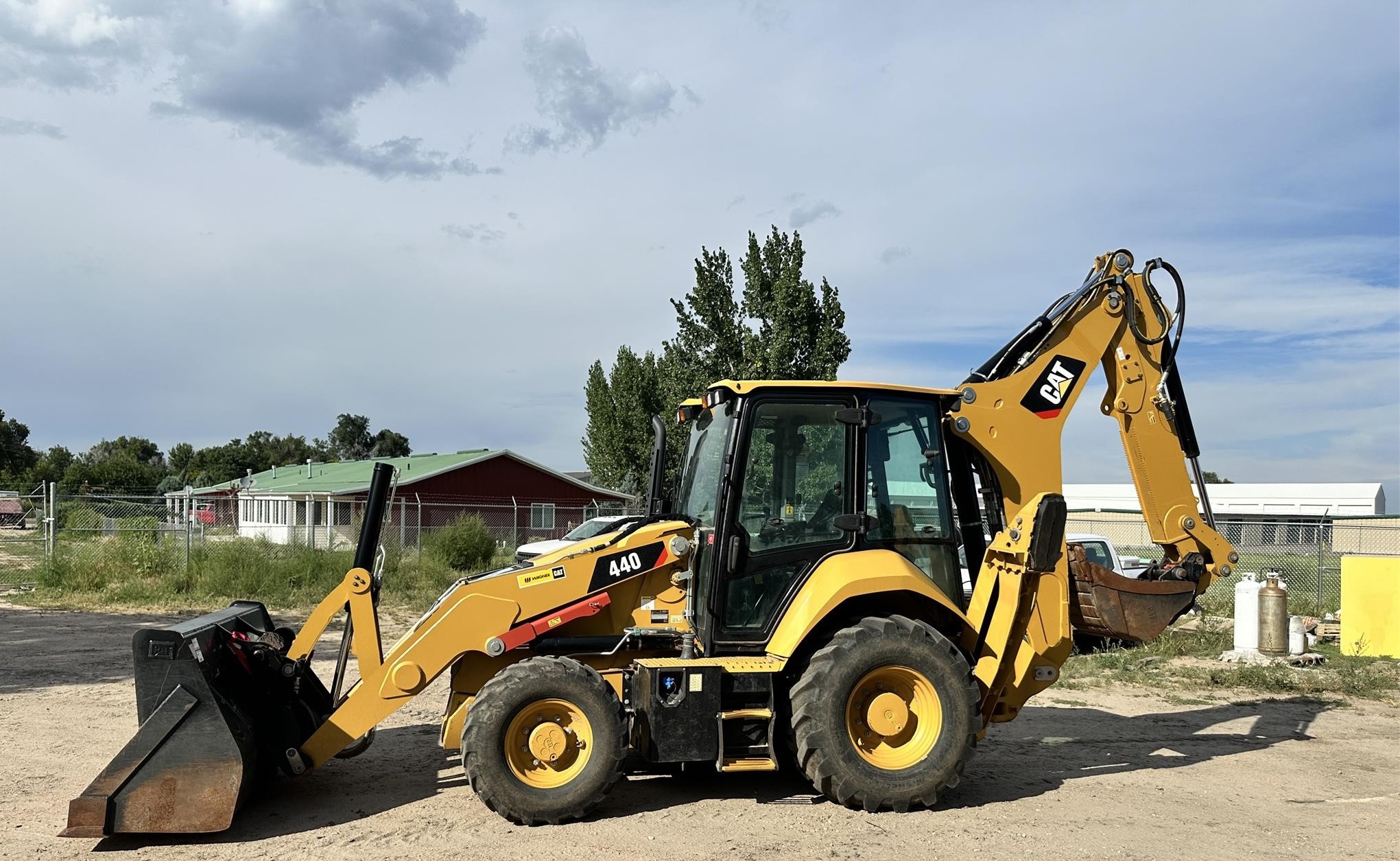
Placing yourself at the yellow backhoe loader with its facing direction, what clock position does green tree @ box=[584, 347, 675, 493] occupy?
The green tree is roughly at 3 o'clock from the yellow backhoe loader.

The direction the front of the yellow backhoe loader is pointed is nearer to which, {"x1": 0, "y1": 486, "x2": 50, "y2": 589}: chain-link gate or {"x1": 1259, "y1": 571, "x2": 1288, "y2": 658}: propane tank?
the chain-link gate

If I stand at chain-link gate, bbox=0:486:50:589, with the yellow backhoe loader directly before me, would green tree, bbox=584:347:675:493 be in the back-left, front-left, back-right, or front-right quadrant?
back-left

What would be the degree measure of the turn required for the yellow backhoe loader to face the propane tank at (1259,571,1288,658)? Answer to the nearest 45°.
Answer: approximately 135° to its right

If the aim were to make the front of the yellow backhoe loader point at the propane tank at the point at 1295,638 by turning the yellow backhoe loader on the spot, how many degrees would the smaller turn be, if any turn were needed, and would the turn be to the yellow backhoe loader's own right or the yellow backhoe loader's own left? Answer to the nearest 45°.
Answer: approximately 135° to the yellow backhoe loader's own right

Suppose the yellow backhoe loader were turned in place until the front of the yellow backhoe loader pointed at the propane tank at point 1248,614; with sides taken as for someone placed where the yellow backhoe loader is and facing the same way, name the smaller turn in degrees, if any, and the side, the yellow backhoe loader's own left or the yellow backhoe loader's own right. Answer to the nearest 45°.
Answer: approximately 135° to the yellow backhoe loader's own right

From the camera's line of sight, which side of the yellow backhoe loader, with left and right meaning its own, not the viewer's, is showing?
left
